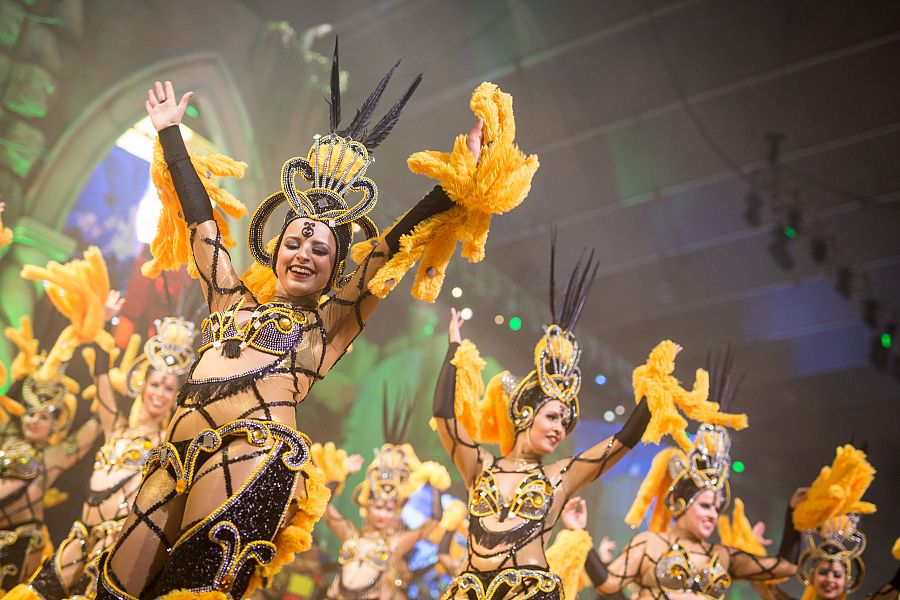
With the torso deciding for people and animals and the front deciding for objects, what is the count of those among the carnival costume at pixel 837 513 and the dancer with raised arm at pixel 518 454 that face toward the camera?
2

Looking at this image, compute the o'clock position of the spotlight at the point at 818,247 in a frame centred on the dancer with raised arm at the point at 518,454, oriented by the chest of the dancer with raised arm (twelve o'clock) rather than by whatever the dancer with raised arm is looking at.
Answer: The spotlight is roughly at 7 o'clock from the dancer with raised arm.

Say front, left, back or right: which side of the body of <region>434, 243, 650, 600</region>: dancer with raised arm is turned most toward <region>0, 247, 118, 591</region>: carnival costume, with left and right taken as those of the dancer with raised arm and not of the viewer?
right

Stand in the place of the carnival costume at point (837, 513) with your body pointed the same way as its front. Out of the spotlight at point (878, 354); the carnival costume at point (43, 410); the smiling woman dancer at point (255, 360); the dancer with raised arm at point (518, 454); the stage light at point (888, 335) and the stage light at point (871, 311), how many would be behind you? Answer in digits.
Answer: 3

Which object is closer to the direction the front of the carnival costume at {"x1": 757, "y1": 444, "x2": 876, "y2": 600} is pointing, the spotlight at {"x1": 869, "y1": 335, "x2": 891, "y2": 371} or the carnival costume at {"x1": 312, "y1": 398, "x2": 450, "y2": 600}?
the carnival costume

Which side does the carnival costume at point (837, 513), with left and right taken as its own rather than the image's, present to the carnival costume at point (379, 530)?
right

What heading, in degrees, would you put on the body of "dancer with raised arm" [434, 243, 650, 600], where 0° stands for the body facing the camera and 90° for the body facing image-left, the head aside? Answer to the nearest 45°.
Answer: approximately 0°

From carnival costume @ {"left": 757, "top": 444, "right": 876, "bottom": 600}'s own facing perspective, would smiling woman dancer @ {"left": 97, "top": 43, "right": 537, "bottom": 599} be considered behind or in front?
in front

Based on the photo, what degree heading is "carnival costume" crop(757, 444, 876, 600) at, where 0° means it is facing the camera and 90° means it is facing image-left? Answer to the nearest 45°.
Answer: approximately 0°

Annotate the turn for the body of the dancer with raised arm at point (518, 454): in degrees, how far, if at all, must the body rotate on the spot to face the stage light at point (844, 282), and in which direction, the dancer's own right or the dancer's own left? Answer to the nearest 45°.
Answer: approximately 135° to the dancer's own left

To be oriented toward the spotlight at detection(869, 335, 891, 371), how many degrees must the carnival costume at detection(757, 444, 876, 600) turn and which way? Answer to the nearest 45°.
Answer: approximately 180°
